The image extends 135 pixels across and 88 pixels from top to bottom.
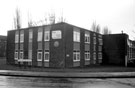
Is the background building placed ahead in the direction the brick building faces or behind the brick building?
behind

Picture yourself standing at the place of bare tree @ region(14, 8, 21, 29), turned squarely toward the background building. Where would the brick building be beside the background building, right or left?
right

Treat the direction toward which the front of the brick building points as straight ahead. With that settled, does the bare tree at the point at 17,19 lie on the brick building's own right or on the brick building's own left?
on the brick building's own right

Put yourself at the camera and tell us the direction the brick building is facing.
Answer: facing the viewer and to the left of the viewer
